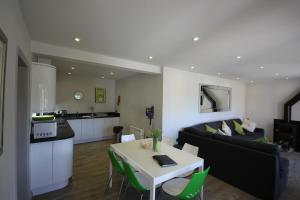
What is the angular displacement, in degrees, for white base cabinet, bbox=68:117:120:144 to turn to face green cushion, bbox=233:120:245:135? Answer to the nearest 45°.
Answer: approximately 45° to its left

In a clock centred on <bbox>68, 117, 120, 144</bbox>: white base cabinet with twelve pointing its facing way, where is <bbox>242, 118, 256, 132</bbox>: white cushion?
The white cushion is roughly at 11 o'clock from the white base cabinet.

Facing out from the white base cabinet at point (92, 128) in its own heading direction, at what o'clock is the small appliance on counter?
The small appliance on counter is roughly at 2 o'clock from the white base cabinet.
